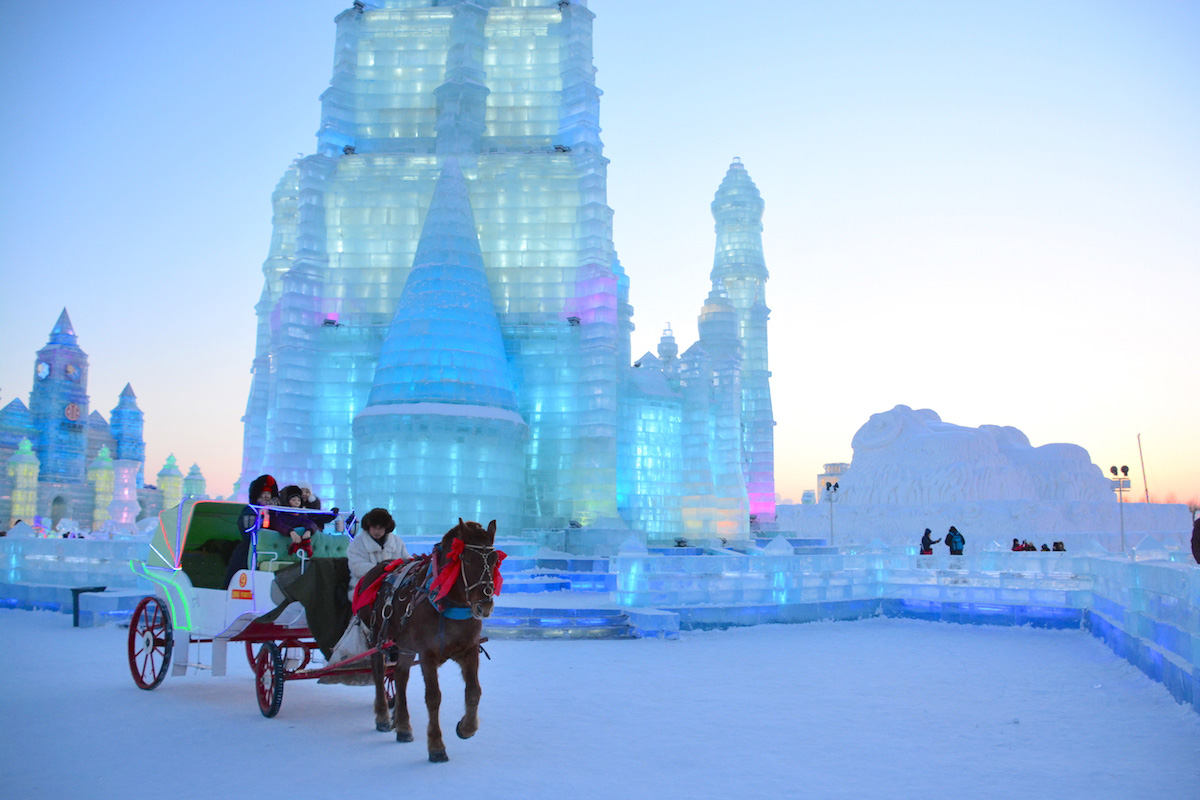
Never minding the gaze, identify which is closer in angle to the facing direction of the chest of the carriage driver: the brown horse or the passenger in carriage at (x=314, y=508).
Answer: the brown horse

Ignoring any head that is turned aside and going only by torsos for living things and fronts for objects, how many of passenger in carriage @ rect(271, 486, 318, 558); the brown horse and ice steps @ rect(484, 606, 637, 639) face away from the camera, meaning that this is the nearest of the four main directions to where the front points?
0

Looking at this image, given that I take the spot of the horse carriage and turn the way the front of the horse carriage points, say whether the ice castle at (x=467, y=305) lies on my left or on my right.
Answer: on my left

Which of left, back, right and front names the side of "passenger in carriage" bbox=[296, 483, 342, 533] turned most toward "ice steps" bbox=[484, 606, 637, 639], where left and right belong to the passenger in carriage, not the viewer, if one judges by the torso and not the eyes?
left

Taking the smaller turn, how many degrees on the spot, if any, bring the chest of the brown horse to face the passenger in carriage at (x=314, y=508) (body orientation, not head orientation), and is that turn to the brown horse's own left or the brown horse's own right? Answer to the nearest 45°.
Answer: approximately 180°

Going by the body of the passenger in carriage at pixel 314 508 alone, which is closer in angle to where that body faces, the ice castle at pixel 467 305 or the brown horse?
the brown horse

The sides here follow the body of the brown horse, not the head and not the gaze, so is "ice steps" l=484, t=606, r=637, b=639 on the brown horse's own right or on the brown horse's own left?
on the brown horse's own left

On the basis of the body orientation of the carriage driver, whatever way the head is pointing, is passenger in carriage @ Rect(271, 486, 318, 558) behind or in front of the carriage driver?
behind

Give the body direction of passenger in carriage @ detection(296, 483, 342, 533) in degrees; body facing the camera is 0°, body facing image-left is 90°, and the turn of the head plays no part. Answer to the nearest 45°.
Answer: approximately 315°

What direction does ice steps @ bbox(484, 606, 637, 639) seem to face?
toward the camera

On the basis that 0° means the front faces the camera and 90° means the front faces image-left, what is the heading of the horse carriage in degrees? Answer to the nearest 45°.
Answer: approximately 315°

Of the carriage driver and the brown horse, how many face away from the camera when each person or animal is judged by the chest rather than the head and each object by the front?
0
